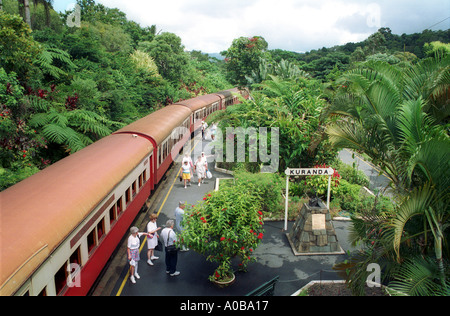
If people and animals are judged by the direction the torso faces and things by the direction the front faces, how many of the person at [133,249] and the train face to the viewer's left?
0

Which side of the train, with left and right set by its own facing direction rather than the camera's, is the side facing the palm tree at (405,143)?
right

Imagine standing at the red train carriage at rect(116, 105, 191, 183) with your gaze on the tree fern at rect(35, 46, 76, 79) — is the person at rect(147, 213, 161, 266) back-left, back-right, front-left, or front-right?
back-left

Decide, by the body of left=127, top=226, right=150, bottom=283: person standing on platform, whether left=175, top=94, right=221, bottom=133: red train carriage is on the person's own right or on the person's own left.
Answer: on the person's own left

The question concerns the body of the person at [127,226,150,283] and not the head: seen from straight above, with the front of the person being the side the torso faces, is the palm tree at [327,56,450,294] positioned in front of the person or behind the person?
in front

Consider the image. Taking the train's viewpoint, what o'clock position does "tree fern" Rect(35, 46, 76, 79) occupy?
The tree fern is roughly at 10 o'clock from the train.

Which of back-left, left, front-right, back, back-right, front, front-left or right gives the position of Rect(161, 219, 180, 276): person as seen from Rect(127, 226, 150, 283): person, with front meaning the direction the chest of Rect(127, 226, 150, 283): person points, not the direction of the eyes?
front-left

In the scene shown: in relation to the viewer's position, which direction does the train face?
facing away from the viewer and to the right of the viewer

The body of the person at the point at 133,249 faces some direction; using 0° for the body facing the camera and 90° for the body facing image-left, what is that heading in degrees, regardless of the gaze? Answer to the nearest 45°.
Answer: approximately 315°
